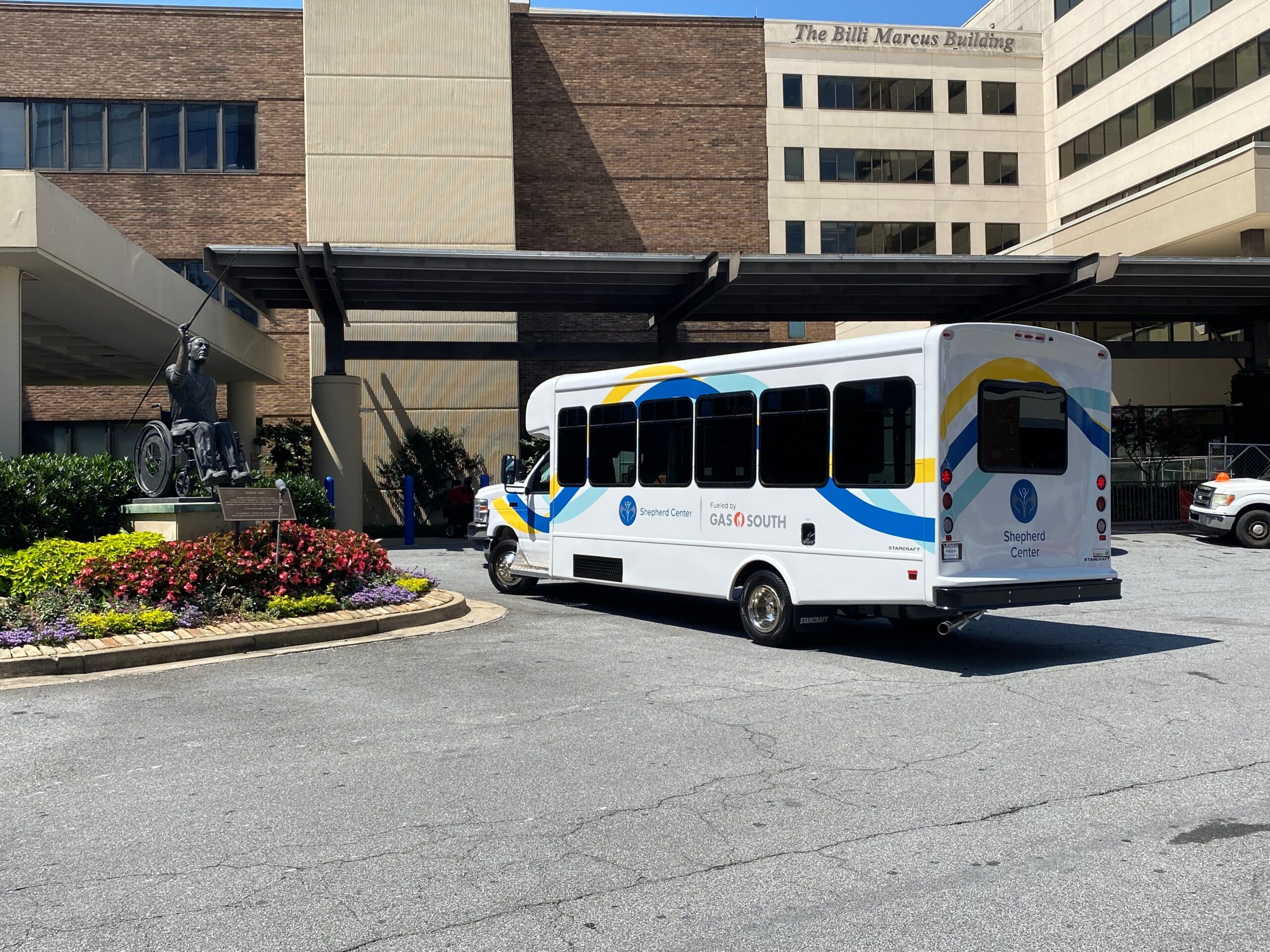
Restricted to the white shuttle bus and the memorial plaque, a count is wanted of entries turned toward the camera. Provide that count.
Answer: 1

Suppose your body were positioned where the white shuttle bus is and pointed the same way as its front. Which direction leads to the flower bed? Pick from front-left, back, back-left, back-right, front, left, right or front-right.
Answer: front-left

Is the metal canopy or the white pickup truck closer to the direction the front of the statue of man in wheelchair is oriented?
the white pickup truck

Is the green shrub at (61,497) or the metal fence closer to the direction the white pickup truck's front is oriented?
the green shrub

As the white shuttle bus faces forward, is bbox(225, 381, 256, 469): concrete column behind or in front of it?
in front

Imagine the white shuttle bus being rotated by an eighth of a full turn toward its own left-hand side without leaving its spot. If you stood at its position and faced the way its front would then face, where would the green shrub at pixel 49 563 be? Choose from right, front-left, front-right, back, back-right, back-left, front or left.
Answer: front

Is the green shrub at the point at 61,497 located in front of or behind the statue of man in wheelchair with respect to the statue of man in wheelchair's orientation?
behind

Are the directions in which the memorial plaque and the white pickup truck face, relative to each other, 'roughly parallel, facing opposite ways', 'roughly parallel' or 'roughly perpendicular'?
roughly perpendicular

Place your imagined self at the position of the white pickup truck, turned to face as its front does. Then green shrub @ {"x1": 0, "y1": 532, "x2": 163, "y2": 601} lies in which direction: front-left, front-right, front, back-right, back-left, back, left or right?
front

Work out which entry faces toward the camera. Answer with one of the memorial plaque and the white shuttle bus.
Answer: the memorial plaque

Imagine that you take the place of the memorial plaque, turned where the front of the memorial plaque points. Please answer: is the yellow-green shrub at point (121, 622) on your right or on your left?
on your right

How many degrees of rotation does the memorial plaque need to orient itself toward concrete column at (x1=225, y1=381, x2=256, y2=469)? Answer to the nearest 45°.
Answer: approximately 180°

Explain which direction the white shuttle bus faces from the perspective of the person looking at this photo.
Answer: facing away from the viewer and to the left of the viewer

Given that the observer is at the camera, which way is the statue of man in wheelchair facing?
facing the viewer and to the right of the viewer

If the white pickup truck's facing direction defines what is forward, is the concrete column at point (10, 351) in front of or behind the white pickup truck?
in front

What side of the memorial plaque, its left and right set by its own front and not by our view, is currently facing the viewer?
front

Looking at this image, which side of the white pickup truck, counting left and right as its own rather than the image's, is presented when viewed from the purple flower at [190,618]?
front
